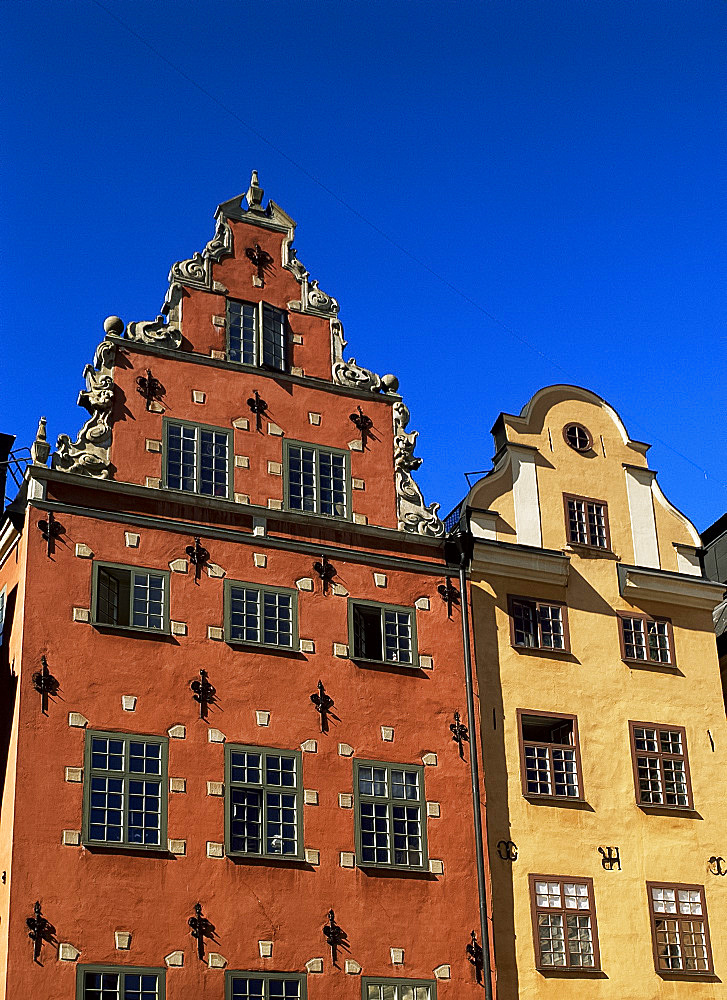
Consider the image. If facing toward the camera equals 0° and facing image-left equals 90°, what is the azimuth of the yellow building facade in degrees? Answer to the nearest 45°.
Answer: approximately 0°

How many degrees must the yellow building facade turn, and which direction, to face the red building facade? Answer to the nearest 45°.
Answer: approximately 45° to its right
